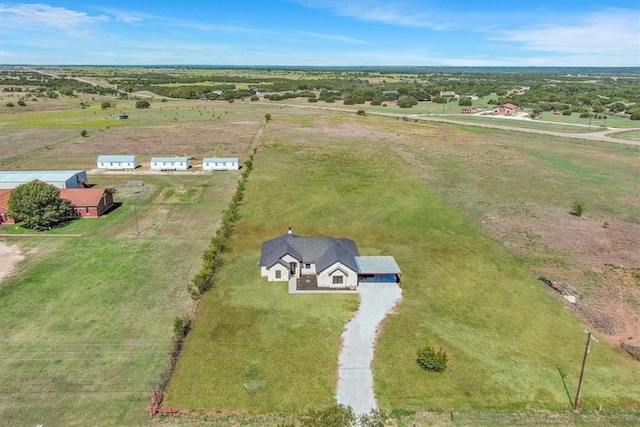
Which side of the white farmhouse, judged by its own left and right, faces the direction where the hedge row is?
right

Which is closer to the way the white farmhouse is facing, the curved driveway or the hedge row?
the curved driveway

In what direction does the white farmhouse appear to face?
toward the camera

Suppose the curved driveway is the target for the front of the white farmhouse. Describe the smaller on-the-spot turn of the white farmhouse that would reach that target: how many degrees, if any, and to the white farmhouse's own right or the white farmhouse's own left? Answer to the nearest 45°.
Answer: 0° — it already faces it

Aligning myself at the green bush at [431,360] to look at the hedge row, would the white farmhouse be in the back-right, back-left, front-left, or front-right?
front-right

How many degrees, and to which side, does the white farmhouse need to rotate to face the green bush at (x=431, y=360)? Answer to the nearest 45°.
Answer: approximately 45° to its left
